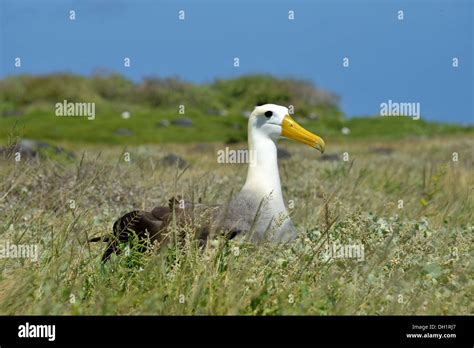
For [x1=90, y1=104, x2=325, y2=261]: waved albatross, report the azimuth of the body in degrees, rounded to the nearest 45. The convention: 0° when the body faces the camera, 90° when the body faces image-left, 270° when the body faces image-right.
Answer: approximately 270°
